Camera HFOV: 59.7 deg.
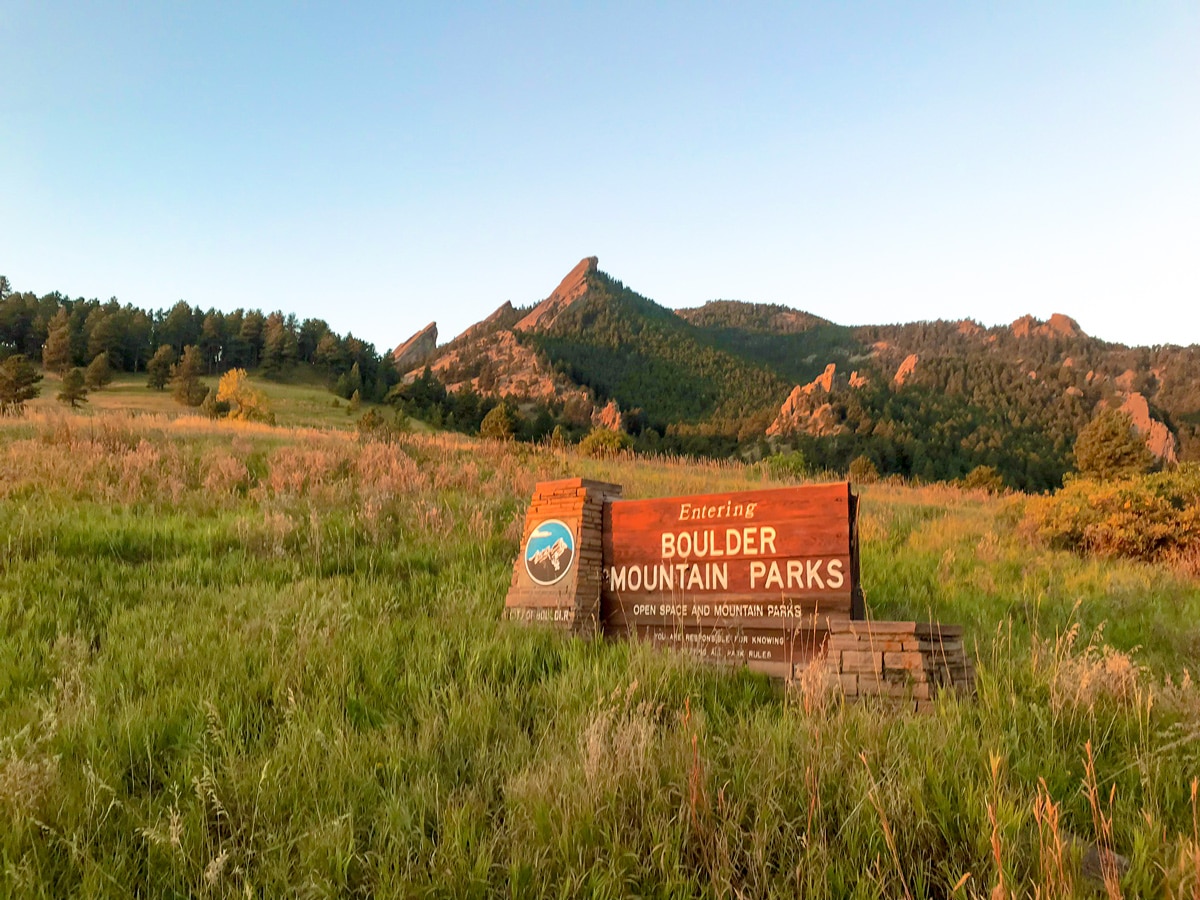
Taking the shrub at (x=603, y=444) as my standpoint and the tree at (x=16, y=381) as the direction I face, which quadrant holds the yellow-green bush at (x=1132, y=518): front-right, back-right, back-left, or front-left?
back-left

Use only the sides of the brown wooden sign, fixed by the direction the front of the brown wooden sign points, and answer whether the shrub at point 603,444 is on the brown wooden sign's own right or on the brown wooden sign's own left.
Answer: on the brown wooden sign's own right

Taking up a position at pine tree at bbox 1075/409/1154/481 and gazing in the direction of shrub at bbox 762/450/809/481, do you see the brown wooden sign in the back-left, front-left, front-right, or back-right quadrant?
front-left

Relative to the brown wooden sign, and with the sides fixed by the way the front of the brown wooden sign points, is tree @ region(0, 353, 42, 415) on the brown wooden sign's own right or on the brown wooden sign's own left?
on the brown wooden sign's own right

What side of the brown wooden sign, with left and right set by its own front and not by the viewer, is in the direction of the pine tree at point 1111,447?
back
